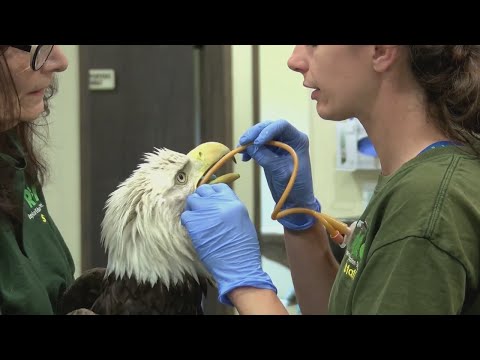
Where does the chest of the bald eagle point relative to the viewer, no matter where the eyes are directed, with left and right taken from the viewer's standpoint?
facing to the right of the viewer

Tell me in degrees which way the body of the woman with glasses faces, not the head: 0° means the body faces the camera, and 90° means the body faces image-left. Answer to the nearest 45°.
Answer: approximately 270°

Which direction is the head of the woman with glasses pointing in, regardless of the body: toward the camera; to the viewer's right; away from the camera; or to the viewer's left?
to the viewer's right
